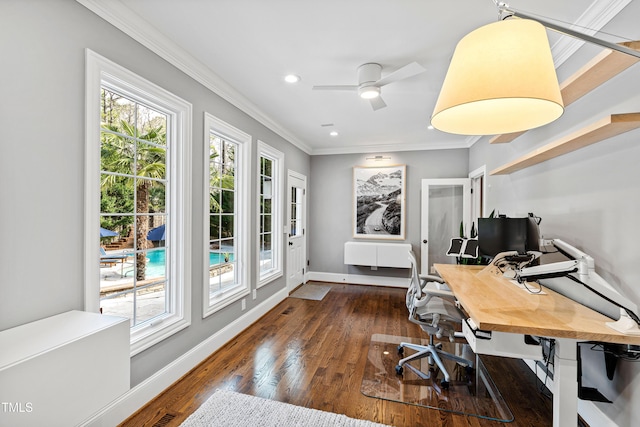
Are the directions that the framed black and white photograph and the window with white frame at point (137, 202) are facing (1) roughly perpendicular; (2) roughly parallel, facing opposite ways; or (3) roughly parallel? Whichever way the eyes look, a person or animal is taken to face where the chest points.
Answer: roughly perpendicular

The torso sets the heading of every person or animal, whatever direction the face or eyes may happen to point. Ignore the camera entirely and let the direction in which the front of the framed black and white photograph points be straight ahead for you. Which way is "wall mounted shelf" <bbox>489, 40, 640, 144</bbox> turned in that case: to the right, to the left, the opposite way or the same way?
to the right

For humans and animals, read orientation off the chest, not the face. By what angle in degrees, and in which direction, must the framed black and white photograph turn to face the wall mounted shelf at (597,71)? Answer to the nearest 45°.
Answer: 0° — it already faces it

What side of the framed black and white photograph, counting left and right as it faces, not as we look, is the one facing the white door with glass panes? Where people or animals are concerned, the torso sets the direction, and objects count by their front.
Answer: right

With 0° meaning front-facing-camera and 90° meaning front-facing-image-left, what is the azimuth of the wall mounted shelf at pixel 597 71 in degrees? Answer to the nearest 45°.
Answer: approximately 45°

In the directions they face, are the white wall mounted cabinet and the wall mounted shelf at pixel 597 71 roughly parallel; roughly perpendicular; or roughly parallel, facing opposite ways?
roughly perpendicular

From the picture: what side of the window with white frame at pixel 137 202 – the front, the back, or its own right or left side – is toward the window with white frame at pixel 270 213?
left

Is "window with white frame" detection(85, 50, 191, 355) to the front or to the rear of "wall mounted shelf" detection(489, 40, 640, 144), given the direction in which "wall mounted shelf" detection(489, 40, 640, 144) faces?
to the front

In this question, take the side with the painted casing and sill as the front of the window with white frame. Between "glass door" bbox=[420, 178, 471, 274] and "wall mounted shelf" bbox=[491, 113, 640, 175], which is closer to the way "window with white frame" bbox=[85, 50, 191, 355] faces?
the wall mounted shelf

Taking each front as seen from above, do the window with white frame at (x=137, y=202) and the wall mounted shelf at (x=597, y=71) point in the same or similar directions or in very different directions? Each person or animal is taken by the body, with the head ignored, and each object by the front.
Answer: very different directions

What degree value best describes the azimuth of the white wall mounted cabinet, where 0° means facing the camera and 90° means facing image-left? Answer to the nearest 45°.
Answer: approximately 0°

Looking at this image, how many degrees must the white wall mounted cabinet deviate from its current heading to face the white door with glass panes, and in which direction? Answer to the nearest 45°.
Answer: approximately 90° to its right

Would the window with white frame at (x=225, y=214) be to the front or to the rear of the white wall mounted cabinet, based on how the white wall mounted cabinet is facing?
to the front
